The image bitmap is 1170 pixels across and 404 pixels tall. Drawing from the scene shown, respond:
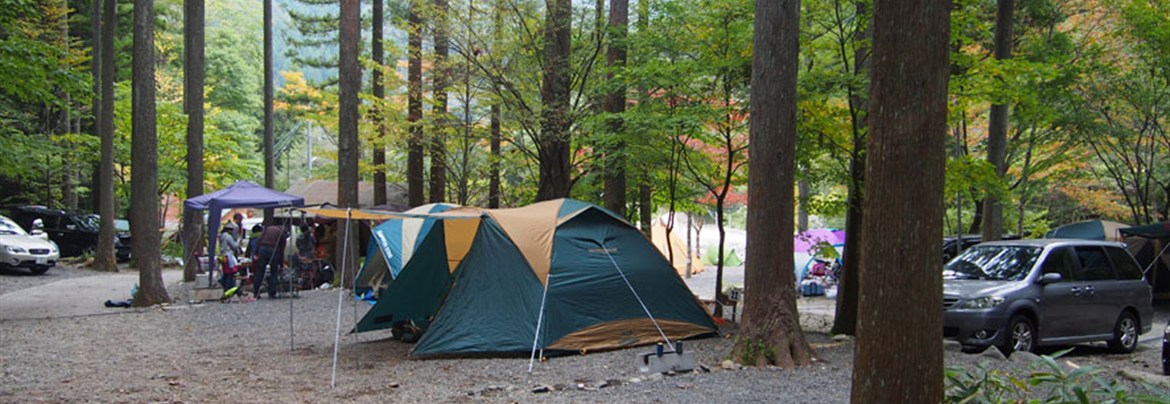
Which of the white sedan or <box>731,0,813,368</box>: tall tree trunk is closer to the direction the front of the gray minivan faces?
the tall tree trunk

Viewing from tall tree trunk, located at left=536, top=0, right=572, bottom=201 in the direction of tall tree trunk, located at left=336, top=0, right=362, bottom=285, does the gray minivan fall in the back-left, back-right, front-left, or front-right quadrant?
back-left

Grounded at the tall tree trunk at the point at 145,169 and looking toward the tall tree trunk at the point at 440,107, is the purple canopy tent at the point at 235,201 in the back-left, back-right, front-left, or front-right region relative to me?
front-left

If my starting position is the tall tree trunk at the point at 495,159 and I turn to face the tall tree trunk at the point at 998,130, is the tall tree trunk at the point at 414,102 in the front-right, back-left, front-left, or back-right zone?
back-right

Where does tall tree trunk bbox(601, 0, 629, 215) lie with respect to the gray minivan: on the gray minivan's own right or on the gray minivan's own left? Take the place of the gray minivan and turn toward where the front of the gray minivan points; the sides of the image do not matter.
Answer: on the gray minivan's own right

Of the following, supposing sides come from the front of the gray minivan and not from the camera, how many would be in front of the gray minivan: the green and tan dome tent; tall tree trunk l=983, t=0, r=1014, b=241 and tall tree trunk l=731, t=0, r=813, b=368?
2

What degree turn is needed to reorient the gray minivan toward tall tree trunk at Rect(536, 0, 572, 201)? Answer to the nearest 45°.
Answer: approximately 45° to its right

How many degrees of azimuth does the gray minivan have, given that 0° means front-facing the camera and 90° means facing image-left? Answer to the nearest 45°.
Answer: approximately 45°

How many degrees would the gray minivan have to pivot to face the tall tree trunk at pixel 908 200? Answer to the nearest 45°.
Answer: approximately 45° to its left

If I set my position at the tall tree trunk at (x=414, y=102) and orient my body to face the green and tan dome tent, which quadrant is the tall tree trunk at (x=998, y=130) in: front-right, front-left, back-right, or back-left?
front-left

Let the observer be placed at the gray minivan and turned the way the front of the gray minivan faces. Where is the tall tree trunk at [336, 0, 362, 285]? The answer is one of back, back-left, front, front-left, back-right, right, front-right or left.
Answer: front-right

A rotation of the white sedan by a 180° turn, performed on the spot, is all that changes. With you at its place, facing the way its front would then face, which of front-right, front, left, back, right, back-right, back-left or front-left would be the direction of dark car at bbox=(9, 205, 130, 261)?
front-right
